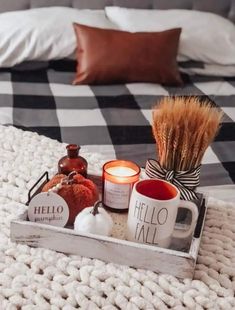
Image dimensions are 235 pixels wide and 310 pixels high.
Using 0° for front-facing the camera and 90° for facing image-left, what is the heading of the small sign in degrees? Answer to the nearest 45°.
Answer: approximately 0°
